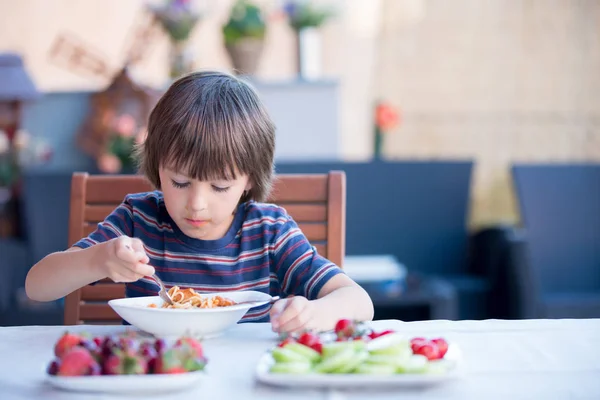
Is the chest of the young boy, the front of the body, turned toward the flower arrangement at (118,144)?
no

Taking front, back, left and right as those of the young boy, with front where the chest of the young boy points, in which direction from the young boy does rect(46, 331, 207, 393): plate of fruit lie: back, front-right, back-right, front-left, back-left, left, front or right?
front

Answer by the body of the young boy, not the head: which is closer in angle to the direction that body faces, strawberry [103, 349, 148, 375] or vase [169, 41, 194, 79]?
the strawberry

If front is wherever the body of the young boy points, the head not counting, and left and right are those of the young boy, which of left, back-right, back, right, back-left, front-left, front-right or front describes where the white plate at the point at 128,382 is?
front

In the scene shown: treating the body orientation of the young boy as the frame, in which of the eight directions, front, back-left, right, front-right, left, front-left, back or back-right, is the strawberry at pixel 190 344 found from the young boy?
front

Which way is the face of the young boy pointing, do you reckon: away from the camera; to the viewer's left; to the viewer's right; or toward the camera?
toward the camera

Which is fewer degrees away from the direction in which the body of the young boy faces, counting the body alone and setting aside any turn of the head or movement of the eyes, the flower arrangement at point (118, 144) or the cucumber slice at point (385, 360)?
the cucumber slice

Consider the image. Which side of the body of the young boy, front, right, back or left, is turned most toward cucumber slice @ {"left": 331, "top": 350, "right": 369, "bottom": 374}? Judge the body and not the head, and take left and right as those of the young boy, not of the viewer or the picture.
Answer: front

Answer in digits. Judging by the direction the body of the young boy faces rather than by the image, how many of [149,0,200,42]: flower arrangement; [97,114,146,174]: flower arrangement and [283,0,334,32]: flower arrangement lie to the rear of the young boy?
3

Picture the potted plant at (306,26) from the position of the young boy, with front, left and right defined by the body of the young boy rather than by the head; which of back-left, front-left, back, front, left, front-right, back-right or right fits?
back

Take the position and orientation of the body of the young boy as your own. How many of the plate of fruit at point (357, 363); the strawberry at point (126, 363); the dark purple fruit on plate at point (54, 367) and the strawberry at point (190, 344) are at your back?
0

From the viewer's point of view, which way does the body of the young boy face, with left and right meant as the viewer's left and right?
facing the viewer

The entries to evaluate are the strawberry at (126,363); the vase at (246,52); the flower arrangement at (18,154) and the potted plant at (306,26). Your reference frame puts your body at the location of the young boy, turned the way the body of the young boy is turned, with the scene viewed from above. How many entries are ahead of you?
1
